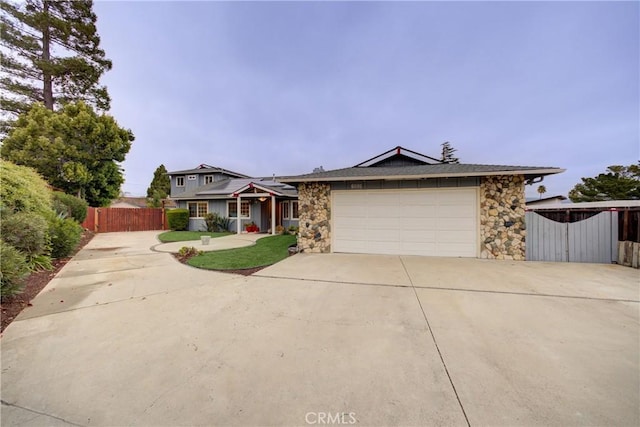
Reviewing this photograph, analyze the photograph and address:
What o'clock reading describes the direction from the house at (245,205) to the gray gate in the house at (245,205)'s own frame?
The gray gate is roughly at 11 o'clock from the house.

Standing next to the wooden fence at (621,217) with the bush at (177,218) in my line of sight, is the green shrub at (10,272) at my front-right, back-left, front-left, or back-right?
front-left

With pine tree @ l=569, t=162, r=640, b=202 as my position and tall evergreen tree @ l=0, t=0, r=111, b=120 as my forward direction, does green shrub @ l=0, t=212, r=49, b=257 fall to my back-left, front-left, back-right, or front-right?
front-left

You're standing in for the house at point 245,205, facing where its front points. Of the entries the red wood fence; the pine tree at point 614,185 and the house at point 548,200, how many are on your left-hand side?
2

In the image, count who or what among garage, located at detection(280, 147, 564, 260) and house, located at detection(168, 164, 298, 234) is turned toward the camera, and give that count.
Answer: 2

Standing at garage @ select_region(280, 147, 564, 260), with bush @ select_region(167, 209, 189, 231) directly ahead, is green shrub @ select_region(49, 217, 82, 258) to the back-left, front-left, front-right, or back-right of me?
front-left

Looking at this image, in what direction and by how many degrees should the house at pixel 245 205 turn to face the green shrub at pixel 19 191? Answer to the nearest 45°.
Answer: approximately 45° to its right

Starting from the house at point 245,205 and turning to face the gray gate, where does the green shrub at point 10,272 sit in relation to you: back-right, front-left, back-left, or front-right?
front-right

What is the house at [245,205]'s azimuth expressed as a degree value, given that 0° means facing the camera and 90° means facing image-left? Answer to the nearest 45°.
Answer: approximately 0°

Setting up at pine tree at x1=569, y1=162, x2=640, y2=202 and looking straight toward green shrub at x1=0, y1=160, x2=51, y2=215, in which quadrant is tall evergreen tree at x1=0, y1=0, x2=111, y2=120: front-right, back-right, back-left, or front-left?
front-right

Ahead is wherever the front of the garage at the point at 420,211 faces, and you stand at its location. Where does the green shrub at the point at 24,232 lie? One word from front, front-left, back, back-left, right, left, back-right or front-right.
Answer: front-right

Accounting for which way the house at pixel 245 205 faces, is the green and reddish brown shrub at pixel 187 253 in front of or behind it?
in front

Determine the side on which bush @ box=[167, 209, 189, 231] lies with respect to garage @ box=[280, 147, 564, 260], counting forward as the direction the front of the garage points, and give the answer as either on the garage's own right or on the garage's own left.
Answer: on the garage's own right

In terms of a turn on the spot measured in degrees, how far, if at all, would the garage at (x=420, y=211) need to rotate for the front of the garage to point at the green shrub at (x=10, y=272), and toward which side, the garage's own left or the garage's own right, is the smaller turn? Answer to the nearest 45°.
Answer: approximately 45° to the garage's own right

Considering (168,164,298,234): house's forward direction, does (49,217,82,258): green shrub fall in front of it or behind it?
in front

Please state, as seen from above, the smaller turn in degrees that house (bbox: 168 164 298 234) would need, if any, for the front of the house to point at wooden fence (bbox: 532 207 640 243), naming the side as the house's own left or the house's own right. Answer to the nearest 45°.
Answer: approximately 45° to the house's own left

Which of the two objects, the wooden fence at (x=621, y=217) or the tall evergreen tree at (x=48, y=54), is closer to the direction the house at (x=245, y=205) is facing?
the wooden fence

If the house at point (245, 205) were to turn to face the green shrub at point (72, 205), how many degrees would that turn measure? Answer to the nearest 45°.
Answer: approximately 90° to its right
